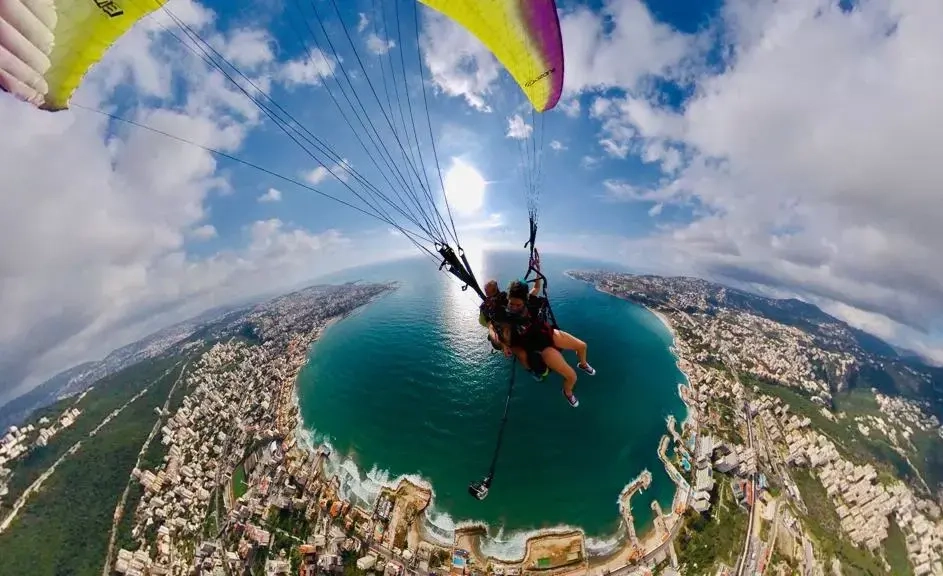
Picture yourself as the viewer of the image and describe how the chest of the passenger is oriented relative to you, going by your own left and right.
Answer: facing the viewer and to the right of the viewer

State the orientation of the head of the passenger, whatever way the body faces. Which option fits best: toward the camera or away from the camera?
toward the camera

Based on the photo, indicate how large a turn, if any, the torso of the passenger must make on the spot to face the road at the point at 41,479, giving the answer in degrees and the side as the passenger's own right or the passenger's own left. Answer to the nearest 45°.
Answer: approximately 135° to the passenger's own right
